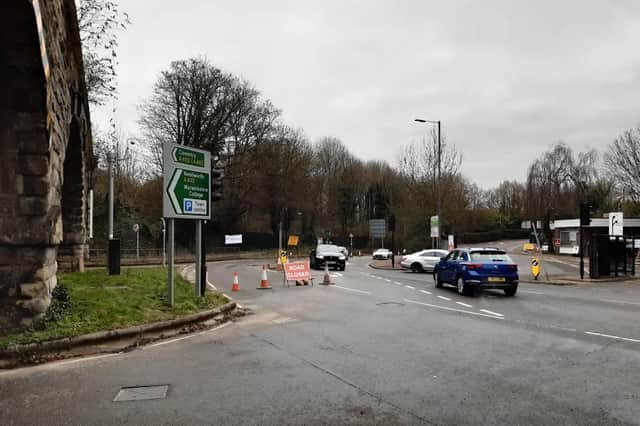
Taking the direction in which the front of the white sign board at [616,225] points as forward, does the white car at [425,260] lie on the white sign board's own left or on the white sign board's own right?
on the white sign board's own right

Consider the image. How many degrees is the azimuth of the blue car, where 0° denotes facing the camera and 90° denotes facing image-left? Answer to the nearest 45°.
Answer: approximately 135°

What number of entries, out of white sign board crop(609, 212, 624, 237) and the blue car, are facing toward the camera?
1

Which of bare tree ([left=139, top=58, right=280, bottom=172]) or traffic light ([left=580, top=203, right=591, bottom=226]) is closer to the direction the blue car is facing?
the bare tree

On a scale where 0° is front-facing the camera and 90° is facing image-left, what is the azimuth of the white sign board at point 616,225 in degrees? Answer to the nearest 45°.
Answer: approximately 0°

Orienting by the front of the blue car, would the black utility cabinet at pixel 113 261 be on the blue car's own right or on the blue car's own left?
on the blue car's own left

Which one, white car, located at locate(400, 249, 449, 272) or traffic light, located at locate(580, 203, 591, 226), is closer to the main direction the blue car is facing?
the white car

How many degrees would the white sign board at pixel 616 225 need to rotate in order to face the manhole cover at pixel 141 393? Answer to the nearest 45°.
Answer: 0° — it already faces it
